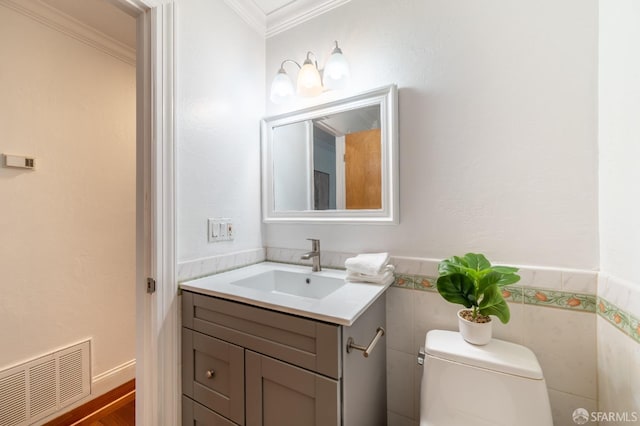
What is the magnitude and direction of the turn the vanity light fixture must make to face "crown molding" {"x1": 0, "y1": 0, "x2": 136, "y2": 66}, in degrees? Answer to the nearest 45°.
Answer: approximately 45° to its right

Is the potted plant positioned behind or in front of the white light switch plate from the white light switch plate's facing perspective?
in front

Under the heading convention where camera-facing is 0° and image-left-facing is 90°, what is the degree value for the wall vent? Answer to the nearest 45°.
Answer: approximately 315°

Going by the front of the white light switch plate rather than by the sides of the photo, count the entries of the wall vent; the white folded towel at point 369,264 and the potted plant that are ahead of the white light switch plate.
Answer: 2

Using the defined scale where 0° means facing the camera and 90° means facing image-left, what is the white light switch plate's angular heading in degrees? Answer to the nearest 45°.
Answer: approximately 315°

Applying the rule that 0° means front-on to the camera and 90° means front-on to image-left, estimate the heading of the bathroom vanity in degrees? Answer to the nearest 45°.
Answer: approximately 45°

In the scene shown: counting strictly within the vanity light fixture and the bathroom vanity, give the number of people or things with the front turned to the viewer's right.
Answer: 0

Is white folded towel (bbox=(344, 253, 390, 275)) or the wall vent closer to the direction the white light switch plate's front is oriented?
the white folded towel
